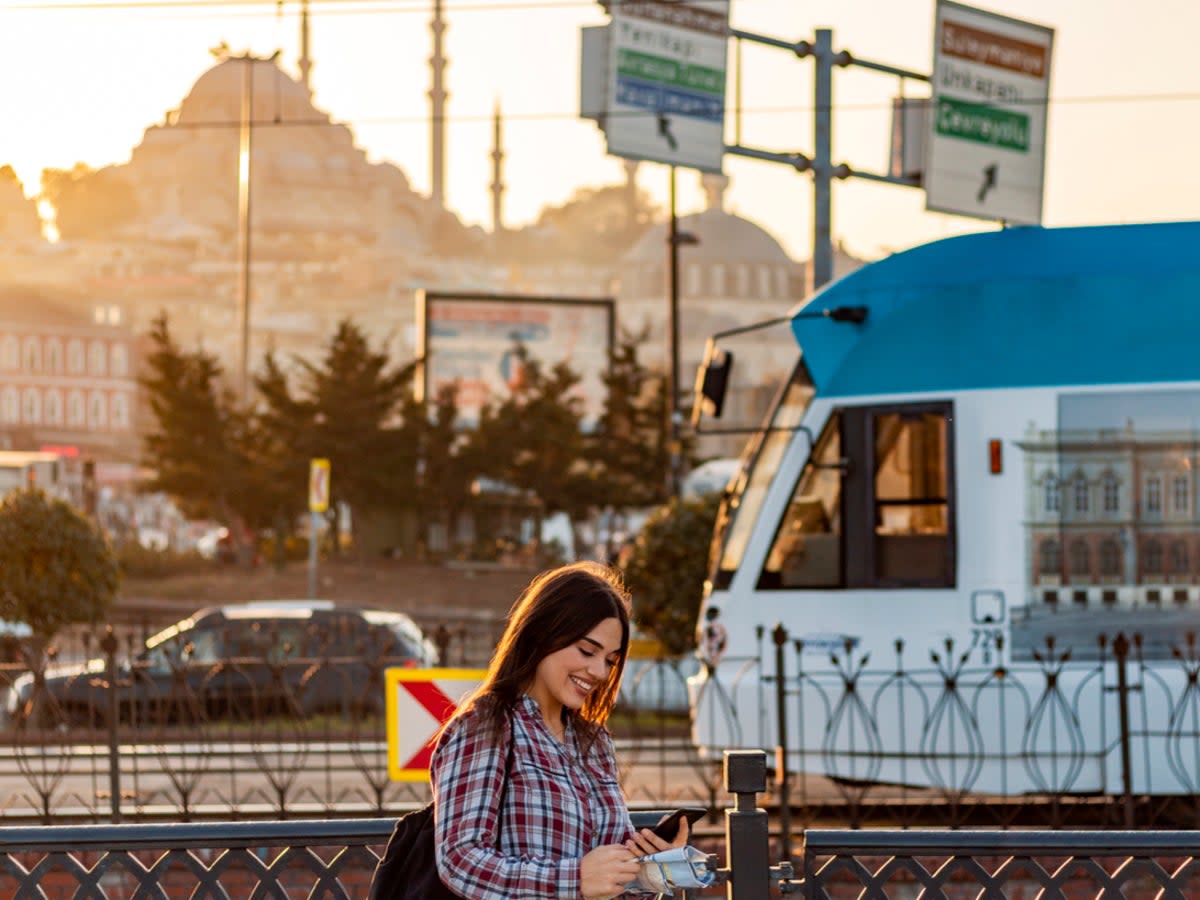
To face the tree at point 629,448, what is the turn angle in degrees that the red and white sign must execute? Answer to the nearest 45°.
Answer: approximately 180°

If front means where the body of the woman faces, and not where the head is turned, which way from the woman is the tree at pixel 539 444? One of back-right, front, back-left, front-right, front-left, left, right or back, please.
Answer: back-left

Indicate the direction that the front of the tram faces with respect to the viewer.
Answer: facing to the left of the viewer

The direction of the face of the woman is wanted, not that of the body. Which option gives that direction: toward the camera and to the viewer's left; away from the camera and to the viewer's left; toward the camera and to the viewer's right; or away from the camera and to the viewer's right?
toward the camera and to the viewer's right

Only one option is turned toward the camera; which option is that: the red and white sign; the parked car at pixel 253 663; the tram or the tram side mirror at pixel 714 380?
the red and white sign
